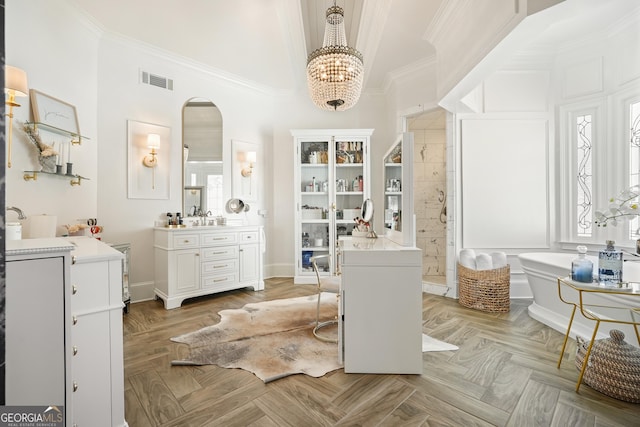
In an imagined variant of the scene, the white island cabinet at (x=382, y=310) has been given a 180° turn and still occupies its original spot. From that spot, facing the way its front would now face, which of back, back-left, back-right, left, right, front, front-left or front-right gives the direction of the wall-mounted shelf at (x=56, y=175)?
back

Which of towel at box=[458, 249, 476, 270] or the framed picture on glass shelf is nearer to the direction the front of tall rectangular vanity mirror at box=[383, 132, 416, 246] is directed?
the framed picture on glass shelf

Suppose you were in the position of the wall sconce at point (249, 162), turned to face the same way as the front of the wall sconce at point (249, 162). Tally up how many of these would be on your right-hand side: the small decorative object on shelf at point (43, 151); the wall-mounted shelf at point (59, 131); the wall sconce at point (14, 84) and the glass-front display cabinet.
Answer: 3

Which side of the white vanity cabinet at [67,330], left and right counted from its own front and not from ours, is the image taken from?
right

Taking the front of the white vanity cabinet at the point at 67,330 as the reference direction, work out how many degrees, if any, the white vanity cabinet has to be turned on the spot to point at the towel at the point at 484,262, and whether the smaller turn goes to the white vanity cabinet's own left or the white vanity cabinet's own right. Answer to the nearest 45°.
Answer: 0° — it already faces it

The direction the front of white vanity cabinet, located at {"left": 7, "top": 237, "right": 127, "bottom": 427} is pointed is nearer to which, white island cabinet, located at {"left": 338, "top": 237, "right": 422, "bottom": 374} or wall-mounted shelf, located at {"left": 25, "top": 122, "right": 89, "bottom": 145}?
the white island cabinet

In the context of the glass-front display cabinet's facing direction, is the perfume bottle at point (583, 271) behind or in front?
in front

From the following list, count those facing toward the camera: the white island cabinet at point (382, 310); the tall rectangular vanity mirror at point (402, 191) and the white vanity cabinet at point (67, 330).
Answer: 0

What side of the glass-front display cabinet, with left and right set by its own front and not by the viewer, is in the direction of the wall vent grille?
right

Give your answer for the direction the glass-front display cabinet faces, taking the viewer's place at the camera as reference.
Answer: facing the viewer

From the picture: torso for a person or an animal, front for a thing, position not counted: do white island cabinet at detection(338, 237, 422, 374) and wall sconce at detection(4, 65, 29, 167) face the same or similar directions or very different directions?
very different directions

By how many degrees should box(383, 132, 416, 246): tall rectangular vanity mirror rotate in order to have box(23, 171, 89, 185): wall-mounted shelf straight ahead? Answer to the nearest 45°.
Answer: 0° — it already faces it

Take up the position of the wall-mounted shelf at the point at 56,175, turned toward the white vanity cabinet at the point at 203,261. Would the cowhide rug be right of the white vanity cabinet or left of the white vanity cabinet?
right

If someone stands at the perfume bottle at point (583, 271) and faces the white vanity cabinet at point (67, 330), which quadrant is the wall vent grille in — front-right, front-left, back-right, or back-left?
front-right

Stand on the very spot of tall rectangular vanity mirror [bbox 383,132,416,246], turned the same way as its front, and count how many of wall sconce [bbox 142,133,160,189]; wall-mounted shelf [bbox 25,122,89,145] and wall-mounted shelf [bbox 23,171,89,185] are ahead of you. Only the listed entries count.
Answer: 3

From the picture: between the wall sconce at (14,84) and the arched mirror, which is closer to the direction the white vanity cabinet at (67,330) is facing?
the arched mirror

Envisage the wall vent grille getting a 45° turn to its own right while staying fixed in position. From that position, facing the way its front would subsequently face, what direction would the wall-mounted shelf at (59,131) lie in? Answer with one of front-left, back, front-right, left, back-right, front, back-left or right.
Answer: front-right

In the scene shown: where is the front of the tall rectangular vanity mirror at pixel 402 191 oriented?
to the viewer's left

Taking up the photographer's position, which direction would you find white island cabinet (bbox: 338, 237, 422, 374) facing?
facing to the left of the viewer
